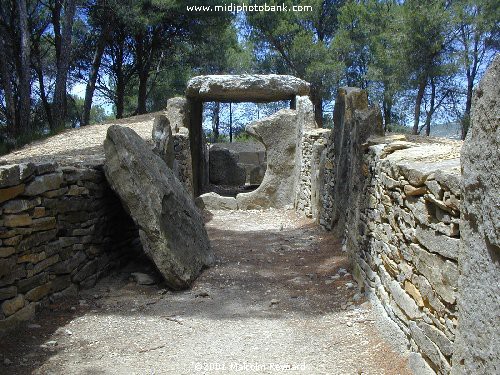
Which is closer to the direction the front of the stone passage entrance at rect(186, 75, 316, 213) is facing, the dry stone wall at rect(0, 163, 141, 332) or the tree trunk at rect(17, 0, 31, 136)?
the dry stone wall

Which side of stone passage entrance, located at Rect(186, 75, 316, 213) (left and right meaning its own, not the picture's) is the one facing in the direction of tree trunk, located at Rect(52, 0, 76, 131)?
right

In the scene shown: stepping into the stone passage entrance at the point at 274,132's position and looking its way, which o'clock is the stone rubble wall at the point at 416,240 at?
The stone rubble wall is roughly at 12 o'clock from the stone passage entrance.

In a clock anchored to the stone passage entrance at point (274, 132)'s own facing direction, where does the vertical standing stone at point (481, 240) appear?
The vertical standing stone is roughly at 12 o'clock from the stone passage entrance.

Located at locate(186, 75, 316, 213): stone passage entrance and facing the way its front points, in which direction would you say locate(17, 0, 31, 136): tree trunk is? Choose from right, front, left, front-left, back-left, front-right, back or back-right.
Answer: right

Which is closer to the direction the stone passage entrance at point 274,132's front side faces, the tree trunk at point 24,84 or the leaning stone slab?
the leaning stone slab

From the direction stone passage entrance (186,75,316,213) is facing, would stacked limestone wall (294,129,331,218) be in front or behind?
in front

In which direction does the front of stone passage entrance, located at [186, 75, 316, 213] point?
toward the camera

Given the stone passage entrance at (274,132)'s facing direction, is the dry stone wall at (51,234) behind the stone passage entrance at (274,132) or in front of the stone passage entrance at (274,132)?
in front

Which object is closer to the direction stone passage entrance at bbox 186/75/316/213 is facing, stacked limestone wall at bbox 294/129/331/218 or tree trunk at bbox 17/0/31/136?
the stacked limestone wall
